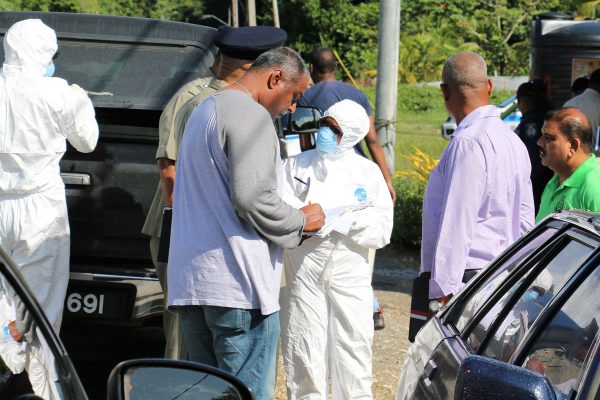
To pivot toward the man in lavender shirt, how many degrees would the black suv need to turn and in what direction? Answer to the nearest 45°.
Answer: approximately 135° to its right

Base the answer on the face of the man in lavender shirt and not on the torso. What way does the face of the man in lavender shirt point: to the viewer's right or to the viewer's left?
to the viewer's left

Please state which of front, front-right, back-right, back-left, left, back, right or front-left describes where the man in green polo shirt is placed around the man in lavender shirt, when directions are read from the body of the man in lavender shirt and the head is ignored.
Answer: right

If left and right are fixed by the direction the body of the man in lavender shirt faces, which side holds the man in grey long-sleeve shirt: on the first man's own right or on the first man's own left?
on the first man's own left

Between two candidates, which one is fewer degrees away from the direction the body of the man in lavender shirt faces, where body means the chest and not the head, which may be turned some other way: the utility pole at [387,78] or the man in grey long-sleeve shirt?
the utility pole

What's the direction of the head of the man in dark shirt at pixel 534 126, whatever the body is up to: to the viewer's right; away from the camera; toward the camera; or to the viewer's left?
to the viewer's left

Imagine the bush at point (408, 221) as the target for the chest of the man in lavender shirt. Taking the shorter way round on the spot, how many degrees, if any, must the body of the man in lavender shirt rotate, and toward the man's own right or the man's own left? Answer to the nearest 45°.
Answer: approximately 45° to the man's own right

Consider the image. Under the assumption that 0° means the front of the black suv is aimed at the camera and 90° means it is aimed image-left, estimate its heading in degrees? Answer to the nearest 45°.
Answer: approximately 180°

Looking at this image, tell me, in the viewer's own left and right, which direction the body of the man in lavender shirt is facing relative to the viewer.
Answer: facing away from the viewer and to the left of the viewer

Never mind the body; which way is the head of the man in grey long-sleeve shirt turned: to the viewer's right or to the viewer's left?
to the viewer's right

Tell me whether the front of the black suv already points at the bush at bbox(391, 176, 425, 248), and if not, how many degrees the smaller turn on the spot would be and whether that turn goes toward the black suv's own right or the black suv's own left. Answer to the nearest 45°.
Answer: approximately 45° to the black suv's own right

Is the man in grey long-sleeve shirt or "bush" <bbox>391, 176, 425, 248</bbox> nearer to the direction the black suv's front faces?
the bush
